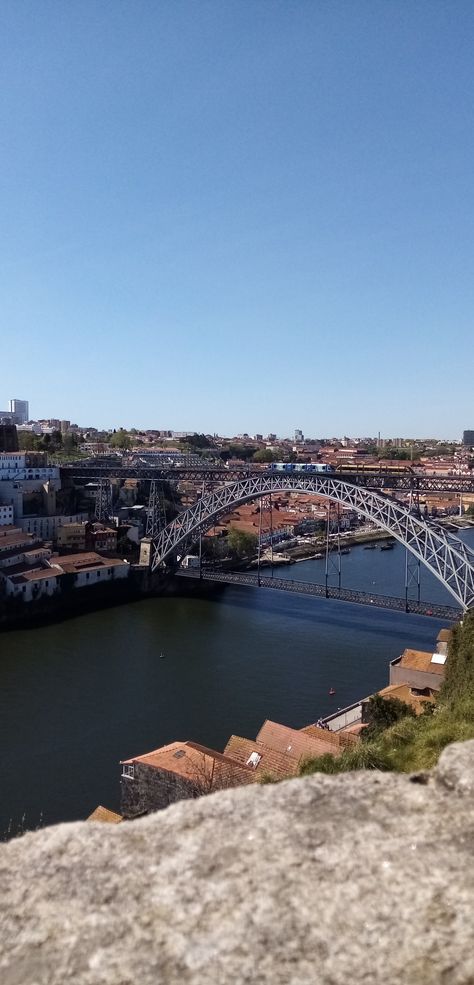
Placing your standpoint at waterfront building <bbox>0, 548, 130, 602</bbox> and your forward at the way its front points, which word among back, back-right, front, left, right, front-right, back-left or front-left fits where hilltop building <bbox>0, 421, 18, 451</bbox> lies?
back-left

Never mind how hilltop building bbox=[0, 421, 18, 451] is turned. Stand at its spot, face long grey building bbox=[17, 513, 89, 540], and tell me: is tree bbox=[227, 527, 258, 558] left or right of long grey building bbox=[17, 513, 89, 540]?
left

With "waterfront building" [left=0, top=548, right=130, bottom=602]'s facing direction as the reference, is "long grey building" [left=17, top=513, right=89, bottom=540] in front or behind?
behind

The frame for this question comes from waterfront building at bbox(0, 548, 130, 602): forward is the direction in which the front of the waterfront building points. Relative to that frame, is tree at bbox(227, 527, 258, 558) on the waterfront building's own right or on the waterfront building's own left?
on the waterfront building's own left

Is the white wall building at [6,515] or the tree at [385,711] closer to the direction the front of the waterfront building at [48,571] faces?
the tree

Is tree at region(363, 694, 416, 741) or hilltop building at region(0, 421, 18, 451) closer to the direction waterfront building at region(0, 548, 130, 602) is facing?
the tree

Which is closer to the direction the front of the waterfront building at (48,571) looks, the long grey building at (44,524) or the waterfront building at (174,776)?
the waterfront building

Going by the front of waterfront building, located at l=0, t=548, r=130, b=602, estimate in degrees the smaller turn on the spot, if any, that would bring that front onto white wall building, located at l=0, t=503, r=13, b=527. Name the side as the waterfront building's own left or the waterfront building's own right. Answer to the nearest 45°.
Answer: approximately 135° to the waterfront building's own left

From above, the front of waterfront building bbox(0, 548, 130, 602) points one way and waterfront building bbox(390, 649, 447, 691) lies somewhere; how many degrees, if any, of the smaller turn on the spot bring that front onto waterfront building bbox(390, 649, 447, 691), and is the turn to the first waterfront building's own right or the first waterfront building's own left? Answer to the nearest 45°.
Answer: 0° — it already faces it

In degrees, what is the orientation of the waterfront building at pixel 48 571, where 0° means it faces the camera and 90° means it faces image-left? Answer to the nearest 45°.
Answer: approximately 315°
